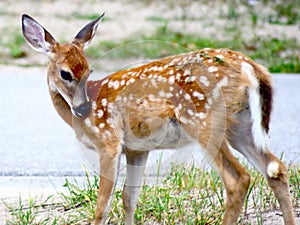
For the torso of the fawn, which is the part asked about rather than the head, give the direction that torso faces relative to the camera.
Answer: to the viewer's left
